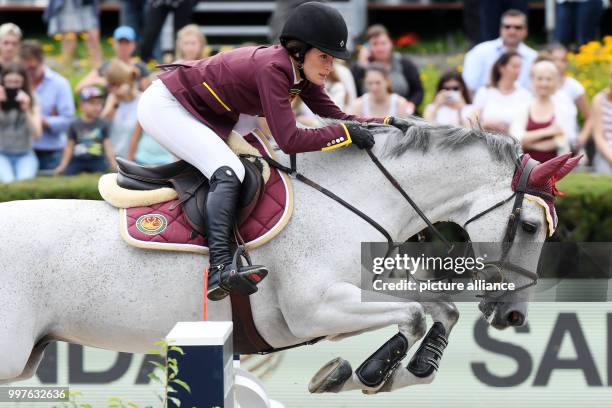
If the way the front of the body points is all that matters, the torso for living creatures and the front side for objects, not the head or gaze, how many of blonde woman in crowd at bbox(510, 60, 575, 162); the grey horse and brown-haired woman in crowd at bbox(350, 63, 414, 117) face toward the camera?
2

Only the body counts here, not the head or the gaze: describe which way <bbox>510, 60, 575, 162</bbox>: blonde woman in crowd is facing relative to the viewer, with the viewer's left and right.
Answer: facing the viewer

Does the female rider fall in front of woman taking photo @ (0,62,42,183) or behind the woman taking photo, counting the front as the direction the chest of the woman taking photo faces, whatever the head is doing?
in front

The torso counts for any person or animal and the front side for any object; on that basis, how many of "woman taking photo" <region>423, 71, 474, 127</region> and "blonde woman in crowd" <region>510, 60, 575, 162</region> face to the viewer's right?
0

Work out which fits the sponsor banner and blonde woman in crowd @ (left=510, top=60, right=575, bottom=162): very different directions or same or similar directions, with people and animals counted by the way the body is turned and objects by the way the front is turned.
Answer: same or similar directions

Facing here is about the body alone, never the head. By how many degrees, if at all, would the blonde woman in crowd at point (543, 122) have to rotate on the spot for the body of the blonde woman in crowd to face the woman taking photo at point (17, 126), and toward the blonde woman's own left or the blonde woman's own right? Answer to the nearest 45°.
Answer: approximately 90° to the blonde woman's own right

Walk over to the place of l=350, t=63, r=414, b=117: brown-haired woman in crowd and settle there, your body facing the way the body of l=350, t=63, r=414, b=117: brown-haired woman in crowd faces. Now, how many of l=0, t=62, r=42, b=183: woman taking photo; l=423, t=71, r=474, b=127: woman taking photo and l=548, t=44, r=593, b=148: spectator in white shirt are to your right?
1

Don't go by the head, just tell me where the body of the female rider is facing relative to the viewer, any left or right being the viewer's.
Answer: facing to the right of the viewer

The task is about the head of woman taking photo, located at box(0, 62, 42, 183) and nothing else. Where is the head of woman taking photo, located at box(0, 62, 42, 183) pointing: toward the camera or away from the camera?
toward the camera

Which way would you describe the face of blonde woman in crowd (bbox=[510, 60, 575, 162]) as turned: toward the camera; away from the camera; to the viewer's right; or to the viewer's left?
toward the camera

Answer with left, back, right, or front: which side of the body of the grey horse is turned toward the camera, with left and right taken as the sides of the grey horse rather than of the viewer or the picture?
right

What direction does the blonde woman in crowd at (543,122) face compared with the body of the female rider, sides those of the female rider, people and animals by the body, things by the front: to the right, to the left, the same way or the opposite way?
to the right

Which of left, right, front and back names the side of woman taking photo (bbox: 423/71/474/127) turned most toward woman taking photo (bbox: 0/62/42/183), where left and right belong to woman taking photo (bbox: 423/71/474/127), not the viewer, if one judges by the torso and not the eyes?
right
